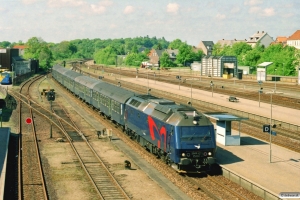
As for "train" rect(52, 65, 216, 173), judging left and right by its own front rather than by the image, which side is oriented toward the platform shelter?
left

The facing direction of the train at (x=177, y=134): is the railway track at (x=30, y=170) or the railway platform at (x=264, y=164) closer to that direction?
the railway platform

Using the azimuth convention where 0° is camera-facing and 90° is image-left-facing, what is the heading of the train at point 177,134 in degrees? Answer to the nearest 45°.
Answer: approximately 315°

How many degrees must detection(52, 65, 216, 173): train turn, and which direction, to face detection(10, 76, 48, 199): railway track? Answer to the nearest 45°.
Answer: approximately 135° to its right
